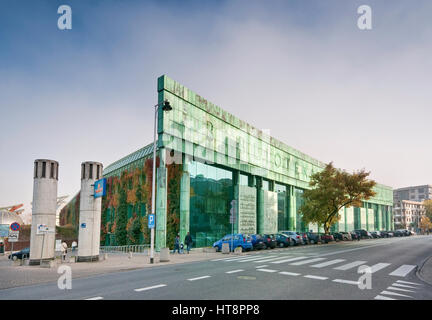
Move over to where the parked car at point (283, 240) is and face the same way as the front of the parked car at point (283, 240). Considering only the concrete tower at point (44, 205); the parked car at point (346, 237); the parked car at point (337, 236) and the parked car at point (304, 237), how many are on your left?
1

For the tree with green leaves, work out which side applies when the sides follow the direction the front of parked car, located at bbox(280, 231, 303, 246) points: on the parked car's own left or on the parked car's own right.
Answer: on the parked car's own right

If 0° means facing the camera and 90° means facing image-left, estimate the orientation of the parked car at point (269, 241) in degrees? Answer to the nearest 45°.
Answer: approximately 135°

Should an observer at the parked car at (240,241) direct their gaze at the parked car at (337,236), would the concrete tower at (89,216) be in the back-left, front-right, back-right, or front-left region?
back-left

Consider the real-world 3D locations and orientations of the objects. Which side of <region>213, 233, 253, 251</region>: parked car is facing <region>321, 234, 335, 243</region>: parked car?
right

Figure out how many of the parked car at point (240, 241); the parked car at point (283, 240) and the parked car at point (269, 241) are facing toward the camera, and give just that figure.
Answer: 0

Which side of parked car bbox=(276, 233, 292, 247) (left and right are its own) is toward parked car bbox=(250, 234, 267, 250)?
left
